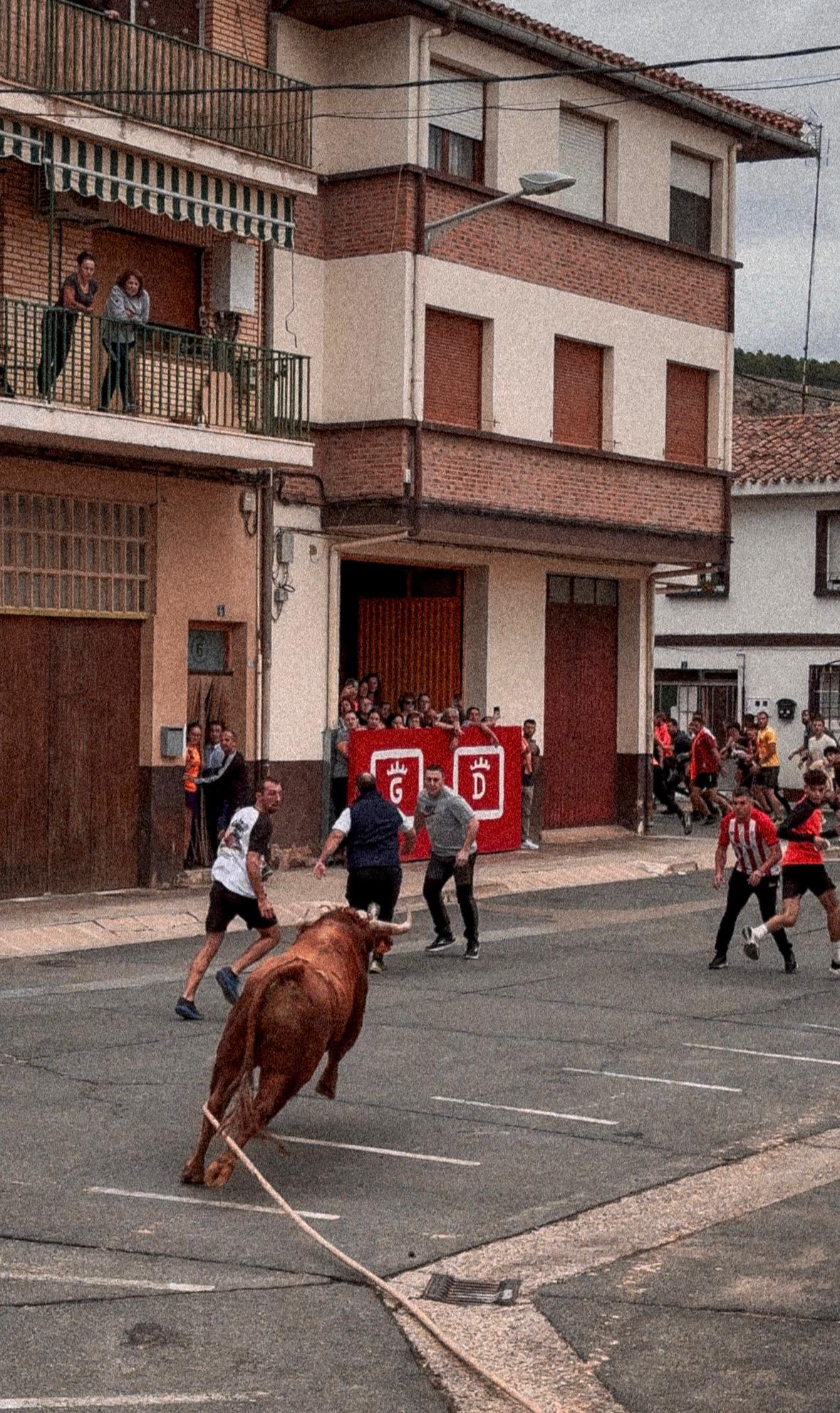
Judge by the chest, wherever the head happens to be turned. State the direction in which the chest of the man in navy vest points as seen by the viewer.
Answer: away from the camera

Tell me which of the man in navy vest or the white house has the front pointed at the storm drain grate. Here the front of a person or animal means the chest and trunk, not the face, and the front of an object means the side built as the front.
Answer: the white house

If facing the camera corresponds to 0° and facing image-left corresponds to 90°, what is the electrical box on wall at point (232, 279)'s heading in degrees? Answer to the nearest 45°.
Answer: approximately 315°

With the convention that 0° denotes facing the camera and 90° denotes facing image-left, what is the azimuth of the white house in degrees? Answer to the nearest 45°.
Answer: approximately 0°

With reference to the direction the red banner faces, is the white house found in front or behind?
behind

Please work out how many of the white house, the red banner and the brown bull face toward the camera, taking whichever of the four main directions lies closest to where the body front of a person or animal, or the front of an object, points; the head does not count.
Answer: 2

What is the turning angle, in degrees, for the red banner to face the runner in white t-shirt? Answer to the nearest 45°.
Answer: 0° — it already faces them

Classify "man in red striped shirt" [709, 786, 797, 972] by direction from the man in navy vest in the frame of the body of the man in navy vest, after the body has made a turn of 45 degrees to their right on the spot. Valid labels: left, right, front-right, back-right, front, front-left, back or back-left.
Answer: front-right

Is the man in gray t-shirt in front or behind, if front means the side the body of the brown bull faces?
in front

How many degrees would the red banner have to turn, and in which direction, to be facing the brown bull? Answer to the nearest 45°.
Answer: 0° — it already faces it

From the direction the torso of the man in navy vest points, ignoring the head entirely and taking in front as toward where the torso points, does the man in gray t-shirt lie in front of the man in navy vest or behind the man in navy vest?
in front

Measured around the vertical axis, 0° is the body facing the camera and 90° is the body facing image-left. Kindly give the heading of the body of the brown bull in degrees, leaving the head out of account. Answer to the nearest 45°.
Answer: approximately 225°
